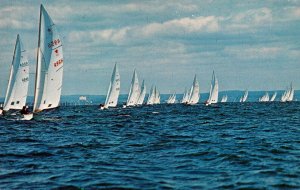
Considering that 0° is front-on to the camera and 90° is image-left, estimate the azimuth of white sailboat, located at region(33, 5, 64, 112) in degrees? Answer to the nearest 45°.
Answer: approximately 45°
